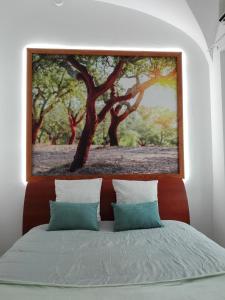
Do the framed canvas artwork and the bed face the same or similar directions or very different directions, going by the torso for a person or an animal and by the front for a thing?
same or similar directions

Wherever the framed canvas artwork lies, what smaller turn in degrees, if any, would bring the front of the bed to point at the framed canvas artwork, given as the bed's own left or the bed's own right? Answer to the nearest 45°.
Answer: approximately 180°

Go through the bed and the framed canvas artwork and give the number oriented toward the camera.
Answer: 2

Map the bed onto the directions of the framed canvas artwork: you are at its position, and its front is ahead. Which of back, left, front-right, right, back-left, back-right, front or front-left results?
front

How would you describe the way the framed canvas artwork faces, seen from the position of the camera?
facing the viewer

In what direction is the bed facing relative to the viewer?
toward the camera
